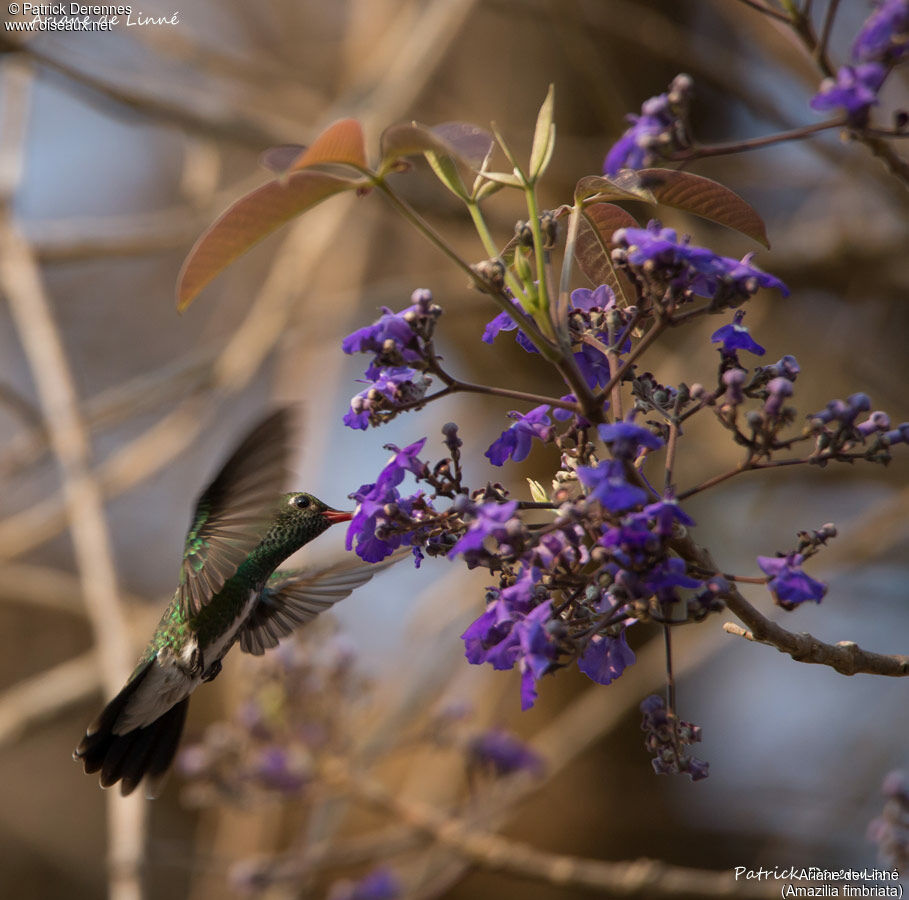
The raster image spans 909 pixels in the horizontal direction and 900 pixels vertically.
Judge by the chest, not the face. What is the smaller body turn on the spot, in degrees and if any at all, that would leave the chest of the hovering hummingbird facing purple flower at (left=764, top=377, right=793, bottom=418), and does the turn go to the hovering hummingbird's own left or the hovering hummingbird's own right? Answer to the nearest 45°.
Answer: approximately 45° to the hovering hummingbird's own right

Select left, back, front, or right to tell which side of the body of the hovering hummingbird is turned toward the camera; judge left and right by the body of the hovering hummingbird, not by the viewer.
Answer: right
